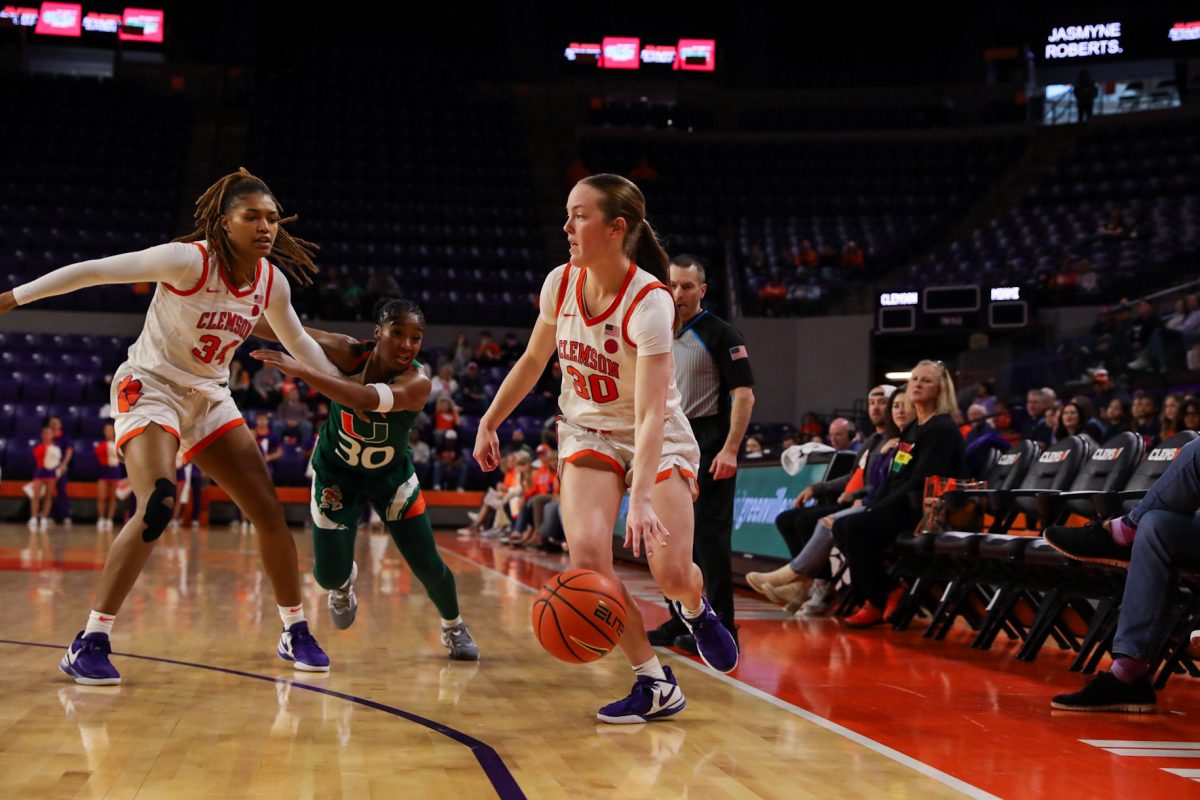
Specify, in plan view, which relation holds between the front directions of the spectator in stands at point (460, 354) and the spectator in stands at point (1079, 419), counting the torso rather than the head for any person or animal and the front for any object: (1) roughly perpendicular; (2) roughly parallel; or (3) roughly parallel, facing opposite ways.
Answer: roughly perpendicular

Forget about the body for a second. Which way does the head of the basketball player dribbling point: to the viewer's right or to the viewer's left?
to the viewer's left

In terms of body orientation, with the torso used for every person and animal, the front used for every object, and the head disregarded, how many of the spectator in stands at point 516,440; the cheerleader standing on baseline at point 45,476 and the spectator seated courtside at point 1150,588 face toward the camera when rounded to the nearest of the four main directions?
2

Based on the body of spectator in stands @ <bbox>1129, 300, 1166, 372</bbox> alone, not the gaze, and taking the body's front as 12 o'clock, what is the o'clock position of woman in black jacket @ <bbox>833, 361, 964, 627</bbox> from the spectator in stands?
The woman in black jacket is roughly at 11 o'clock from the spectator in stands.

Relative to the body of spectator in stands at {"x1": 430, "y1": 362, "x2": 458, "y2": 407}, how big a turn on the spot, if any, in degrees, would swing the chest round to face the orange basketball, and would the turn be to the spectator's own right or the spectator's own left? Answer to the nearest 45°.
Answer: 0° — they already face it

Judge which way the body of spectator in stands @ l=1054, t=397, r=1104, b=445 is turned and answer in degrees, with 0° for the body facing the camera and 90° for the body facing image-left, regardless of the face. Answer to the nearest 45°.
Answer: approximately 45°

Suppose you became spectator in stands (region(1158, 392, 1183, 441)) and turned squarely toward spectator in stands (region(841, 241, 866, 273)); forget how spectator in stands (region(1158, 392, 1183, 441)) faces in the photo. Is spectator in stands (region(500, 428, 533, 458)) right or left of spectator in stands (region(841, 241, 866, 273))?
left

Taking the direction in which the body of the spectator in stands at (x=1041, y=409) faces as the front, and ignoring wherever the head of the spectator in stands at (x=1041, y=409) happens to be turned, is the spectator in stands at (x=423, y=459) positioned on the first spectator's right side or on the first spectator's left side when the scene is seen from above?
on the first spectator's right side

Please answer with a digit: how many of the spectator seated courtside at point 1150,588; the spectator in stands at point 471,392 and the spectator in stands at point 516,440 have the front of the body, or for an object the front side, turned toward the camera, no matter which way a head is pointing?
2

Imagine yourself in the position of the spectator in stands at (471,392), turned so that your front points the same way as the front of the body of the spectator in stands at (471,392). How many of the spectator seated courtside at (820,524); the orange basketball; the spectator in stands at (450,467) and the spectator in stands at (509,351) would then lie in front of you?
3

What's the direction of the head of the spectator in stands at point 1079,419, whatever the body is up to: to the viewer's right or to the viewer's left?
to the viewer's left

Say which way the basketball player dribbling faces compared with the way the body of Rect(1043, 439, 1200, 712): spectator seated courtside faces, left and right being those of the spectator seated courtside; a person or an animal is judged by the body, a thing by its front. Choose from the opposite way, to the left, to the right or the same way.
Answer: to the left
